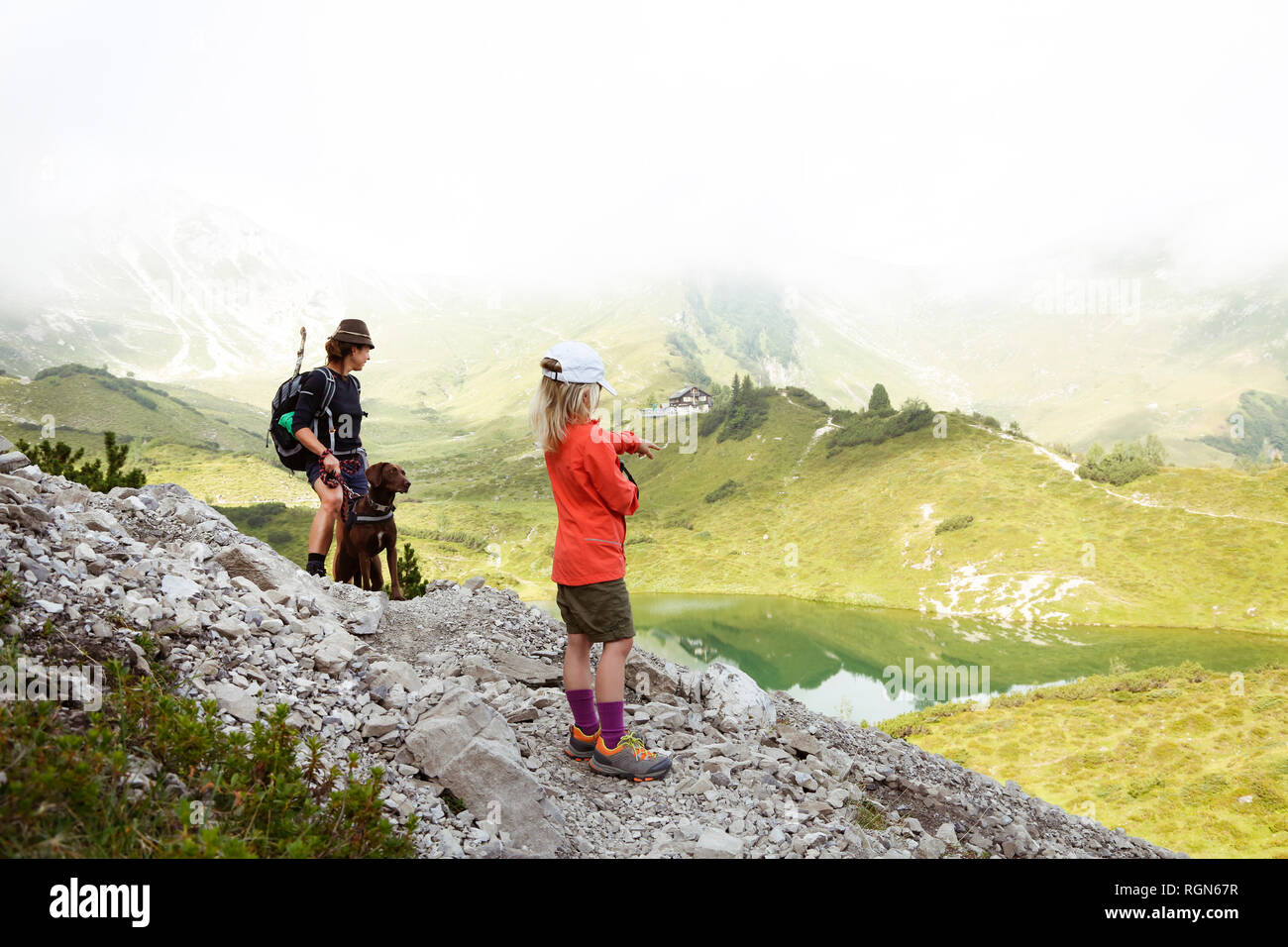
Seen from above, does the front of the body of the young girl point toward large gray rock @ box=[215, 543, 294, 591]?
no

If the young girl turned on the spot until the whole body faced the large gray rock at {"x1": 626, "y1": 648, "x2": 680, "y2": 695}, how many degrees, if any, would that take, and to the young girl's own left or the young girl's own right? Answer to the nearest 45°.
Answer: approximately 90° to the young girl's own left

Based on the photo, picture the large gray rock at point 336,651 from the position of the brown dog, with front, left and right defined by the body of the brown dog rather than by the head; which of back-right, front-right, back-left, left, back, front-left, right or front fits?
front-right

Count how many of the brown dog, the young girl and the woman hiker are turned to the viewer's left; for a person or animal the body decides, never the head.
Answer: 0

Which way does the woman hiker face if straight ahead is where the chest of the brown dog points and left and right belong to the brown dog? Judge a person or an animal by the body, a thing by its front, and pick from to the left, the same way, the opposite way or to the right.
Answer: the same way

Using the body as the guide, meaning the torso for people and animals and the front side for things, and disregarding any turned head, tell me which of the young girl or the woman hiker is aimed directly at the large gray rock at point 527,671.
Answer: the woman hiker

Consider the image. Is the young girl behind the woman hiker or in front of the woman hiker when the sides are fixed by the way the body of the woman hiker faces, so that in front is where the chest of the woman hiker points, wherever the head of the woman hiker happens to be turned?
in front

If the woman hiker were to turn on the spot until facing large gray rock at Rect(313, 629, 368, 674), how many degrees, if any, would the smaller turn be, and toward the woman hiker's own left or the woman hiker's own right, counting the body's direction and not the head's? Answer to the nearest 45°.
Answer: approximately 45° to the woman hiker's own right

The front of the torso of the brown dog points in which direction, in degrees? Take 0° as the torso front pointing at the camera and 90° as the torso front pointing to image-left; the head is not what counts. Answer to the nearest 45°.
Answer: approximately 315°

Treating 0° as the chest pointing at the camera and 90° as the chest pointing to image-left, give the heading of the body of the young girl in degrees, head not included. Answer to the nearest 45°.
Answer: approximately 270°

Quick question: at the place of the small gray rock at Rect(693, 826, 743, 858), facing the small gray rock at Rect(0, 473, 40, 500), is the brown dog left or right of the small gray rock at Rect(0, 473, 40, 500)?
right

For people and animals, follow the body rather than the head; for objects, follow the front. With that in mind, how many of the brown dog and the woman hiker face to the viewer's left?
0

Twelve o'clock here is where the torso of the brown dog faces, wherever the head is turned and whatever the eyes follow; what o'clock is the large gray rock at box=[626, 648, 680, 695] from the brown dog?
The large gray rock is roughly at 12 o'clock from the brown dog.

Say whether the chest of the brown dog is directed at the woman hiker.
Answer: no

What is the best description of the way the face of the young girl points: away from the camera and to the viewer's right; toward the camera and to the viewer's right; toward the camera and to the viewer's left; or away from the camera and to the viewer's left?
away from the camera and to the viewer's right
